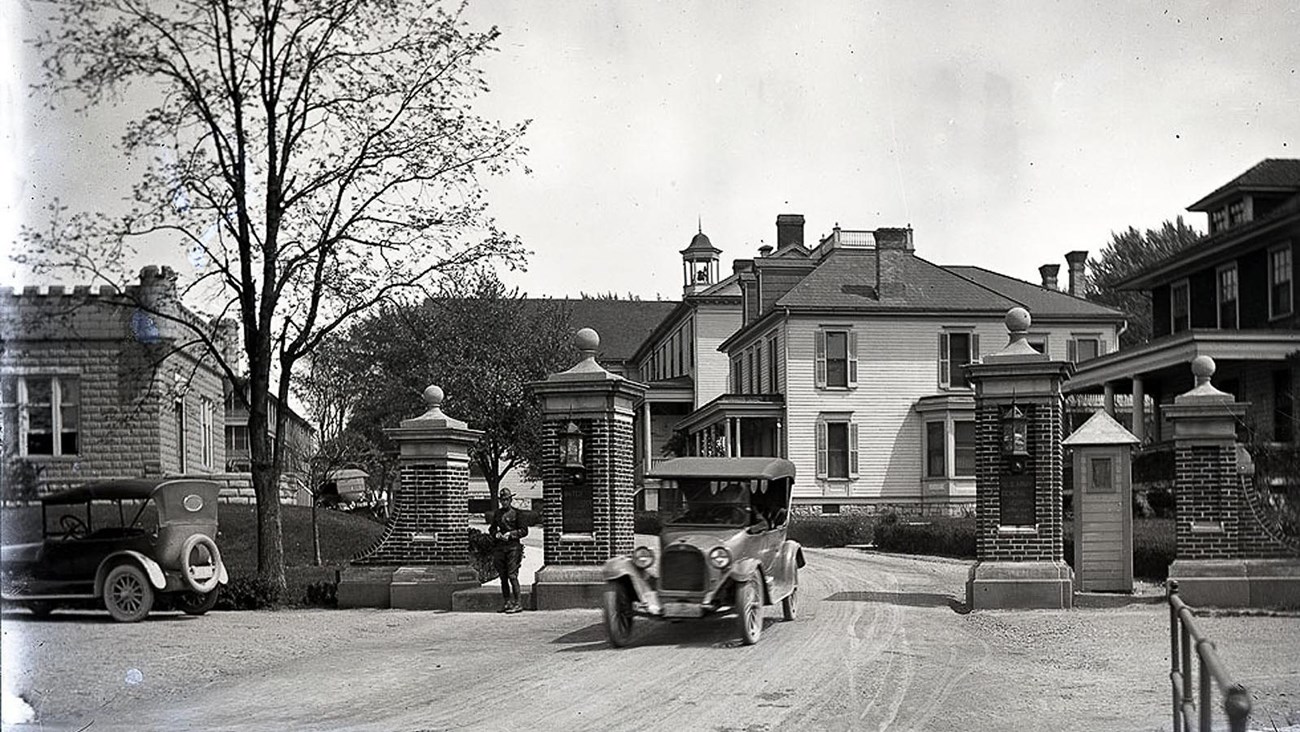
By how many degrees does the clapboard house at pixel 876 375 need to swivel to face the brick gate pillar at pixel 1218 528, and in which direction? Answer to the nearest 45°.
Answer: approximately 90° to its left

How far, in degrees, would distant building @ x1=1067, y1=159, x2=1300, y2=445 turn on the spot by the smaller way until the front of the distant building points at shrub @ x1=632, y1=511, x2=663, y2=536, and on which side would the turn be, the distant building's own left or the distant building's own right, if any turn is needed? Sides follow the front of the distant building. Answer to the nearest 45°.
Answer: approximately 45° to the distant building's own right

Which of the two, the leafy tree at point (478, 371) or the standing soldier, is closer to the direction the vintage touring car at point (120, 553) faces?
the leafy tree

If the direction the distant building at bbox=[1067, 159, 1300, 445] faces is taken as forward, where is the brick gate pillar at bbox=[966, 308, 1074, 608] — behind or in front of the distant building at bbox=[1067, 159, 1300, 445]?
in front

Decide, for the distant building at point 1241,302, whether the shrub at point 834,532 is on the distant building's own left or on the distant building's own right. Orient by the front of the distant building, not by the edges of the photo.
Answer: on the distant building's own right

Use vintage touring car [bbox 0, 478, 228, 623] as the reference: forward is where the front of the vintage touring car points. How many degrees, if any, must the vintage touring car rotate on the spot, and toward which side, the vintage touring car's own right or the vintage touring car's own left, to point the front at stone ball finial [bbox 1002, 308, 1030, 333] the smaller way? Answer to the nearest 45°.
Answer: approximately 135° to the vintage touring car's own right

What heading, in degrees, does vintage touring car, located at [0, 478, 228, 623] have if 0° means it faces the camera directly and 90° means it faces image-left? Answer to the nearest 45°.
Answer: approximately 135°

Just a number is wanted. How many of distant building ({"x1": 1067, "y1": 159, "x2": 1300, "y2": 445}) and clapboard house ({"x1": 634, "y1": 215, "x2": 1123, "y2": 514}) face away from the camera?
0
